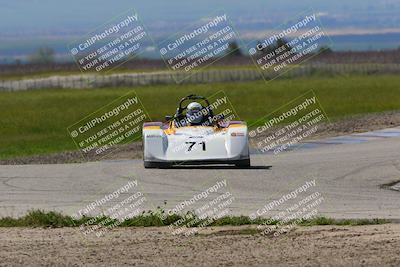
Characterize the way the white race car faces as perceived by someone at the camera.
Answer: facing the viewer
